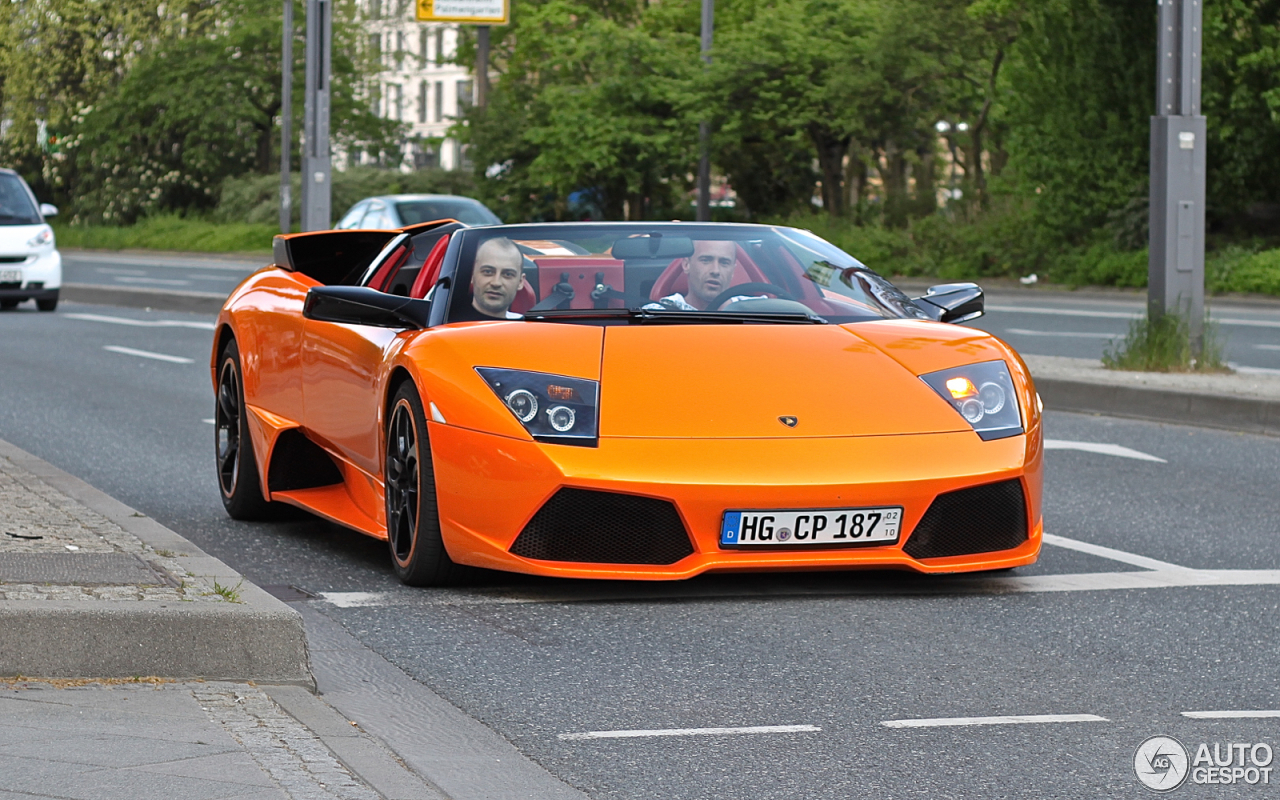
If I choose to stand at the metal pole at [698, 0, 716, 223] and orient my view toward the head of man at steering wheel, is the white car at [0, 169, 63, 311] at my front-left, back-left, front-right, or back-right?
front-right

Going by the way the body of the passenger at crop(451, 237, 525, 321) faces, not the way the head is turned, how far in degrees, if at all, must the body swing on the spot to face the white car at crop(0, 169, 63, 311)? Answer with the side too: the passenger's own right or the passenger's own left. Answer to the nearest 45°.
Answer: approximately 180°

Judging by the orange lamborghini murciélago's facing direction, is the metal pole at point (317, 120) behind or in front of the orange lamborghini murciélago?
behind

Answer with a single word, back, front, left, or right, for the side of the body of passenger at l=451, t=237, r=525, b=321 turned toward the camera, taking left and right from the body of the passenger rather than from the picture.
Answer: front

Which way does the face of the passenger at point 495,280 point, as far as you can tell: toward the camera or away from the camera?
toward the camera

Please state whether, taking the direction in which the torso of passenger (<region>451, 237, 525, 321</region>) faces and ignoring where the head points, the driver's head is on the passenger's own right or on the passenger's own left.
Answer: on the passenger's own left

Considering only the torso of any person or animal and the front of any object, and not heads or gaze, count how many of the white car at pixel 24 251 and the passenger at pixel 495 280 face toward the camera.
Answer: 2

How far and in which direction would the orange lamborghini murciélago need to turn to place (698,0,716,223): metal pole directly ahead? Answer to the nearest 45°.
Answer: approximately 135° to its left

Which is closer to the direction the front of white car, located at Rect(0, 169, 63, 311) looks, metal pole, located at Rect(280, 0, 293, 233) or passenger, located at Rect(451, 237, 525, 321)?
the passenger
